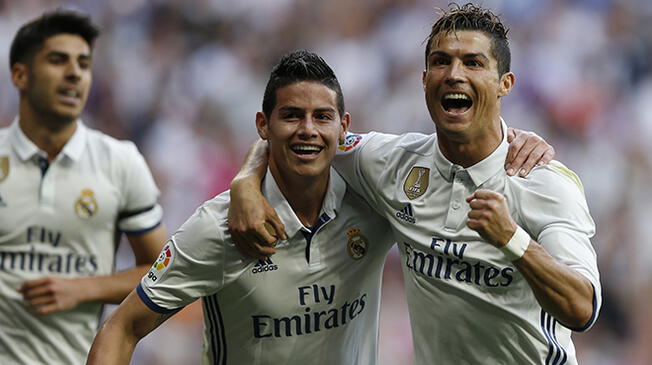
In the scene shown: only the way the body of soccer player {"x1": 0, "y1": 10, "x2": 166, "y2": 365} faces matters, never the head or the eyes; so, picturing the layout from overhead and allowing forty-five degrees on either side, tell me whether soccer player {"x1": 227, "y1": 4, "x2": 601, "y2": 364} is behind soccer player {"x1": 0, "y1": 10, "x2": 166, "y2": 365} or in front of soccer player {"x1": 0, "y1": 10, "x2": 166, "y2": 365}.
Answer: in front

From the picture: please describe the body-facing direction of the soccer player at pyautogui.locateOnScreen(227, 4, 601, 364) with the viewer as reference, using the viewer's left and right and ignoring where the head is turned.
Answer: facing the viewer and to the left of the viewer

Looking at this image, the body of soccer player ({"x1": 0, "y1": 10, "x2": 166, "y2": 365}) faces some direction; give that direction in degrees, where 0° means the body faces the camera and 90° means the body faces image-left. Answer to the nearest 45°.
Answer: approximately 0°

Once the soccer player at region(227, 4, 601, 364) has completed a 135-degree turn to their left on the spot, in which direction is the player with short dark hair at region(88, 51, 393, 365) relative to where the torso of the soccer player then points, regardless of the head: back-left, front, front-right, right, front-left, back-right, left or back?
back

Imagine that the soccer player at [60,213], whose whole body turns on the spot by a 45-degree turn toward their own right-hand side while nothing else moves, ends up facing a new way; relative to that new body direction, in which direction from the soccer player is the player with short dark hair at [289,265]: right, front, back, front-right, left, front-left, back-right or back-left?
left

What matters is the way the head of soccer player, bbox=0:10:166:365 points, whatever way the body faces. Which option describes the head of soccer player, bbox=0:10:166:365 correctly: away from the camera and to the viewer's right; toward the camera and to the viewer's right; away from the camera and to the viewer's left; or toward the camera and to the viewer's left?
toward the camera and to the viewer's right

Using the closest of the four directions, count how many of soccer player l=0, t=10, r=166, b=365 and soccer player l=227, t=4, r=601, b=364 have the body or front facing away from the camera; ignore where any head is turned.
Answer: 0
